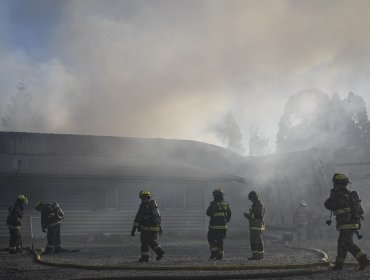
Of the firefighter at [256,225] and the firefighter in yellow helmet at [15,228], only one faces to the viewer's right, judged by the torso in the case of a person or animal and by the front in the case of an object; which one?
the firefighter in yellow helmet

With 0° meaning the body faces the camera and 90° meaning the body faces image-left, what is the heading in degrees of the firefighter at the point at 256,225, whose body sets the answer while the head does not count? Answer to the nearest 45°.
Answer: approximately 90°

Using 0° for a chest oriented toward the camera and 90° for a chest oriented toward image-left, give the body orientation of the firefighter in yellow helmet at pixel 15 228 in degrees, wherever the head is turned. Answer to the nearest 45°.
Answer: approximately 270°

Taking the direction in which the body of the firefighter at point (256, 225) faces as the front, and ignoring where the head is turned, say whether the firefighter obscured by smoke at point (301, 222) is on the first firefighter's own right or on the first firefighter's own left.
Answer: on the first firefighter's own right

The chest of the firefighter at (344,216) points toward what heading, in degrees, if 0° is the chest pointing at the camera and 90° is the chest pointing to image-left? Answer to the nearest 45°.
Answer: approximately 90°

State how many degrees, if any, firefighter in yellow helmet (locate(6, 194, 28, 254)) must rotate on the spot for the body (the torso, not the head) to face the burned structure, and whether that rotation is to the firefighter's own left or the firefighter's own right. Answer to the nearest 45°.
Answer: approximately 45° to the firefighter's own left

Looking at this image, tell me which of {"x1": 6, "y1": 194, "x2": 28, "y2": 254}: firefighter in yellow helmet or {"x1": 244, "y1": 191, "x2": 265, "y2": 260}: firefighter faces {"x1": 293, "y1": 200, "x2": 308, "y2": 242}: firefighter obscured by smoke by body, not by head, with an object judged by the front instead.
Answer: {"x1": 6, "y1": 194, "x2": 28, "y2": 254}: firefighter in yellow helmet

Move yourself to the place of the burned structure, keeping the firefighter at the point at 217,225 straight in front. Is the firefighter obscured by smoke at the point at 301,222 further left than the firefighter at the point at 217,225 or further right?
left

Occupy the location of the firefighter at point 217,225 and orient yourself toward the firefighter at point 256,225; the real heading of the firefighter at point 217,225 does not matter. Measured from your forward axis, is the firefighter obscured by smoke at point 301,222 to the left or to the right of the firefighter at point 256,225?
left
